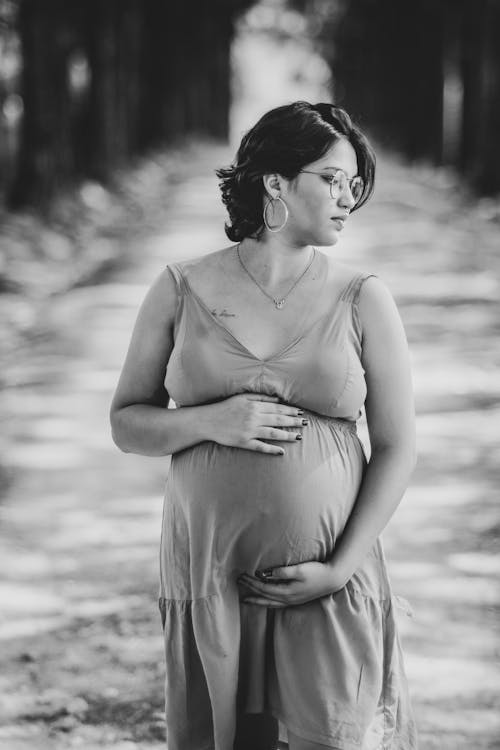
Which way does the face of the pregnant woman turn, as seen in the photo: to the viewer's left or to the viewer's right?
to the viewer's right

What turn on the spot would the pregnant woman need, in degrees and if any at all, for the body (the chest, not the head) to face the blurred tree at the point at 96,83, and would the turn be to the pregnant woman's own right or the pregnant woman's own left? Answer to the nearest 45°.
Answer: approximately 180°

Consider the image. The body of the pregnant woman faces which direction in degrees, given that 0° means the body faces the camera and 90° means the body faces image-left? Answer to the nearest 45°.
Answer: approximately 0°

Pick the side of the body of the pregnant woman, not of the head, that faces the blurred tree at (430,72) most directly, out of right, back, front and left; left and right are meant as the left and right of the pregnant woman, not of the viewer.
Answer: back

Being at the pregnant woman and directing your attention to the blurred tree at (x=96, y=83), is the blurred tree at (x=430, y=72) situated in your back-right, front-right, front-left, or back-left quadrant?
front-right

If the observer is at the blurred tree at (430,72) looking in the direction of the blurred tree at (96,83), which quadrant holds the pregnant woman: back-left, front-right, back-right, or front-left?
front-left
